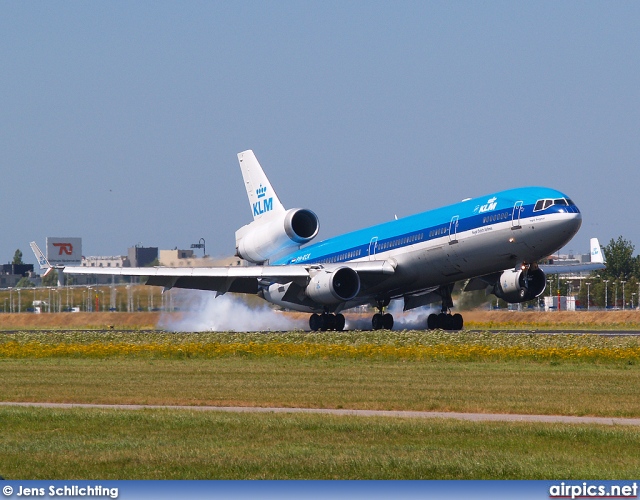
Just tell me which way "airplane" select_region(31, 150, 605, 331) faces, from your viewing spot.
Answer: facing the viewer and to the right of the viewer
